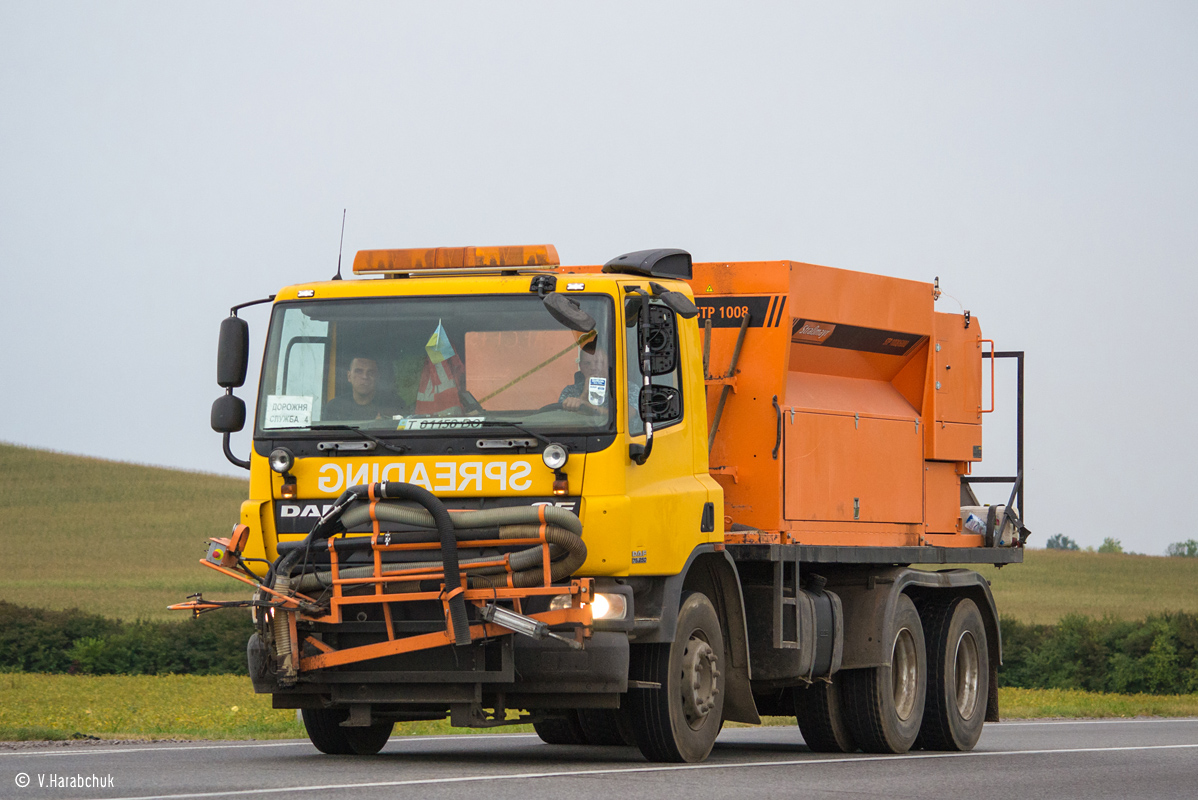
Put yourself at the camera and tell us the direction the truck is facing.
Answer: facing the viewer and to the left of the viewer
